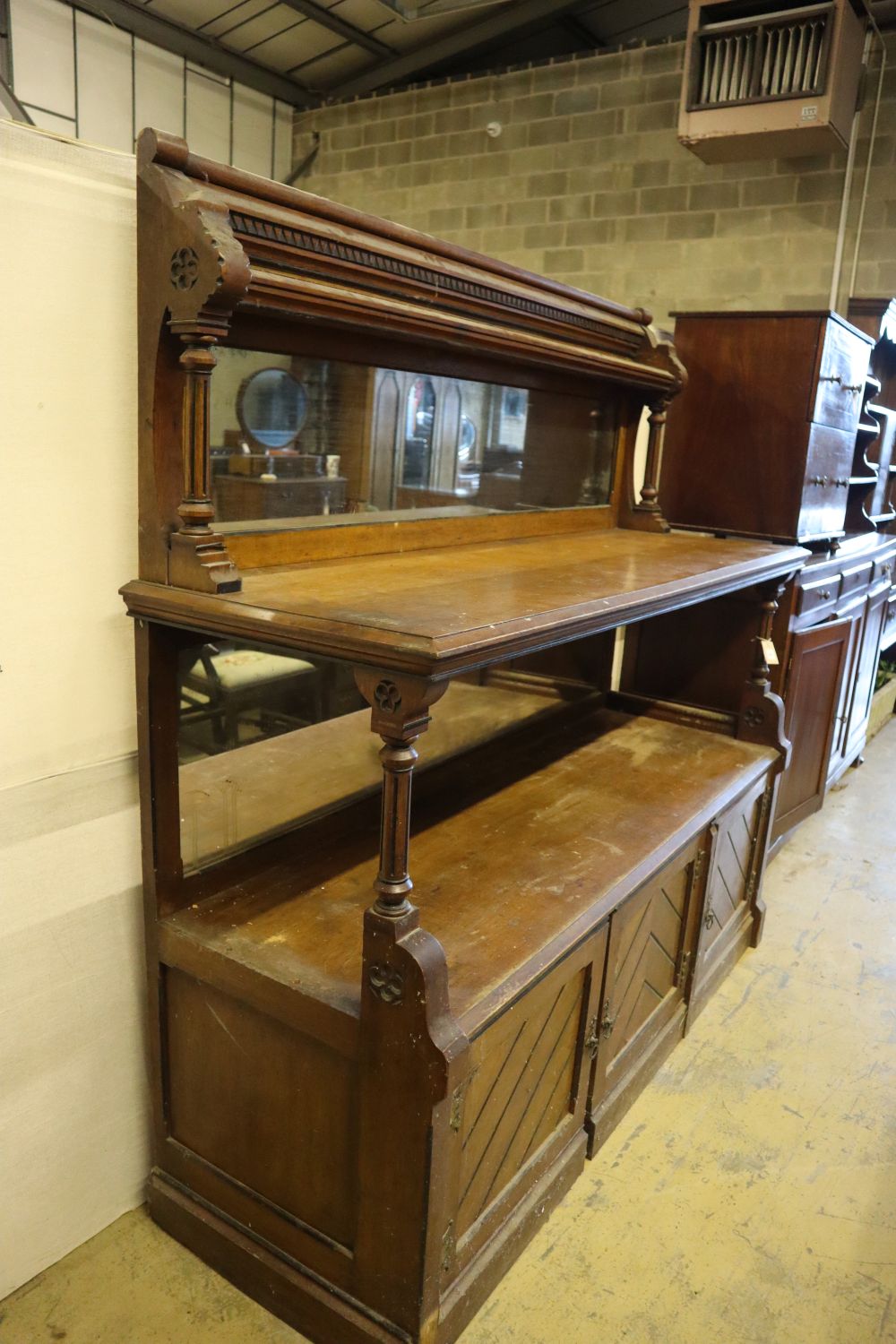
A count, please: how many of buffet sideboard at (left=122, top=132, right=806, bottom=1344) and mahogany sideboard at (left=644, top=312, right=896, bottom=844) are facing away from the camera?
0

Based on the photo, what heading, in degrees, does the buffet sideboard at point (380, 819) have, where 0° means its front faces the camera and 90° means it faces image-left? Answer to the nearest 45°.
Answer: approximately 315°

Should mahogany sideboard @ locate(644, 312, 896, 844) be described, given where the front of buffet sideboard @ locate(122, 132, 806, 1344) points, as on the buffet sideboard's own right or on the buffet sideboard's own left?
on the buffet sideboard's own left

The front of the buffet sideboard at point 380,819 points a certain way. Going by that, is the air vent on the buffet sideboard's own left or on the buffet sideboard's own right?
on the buffet sideboard's own left
